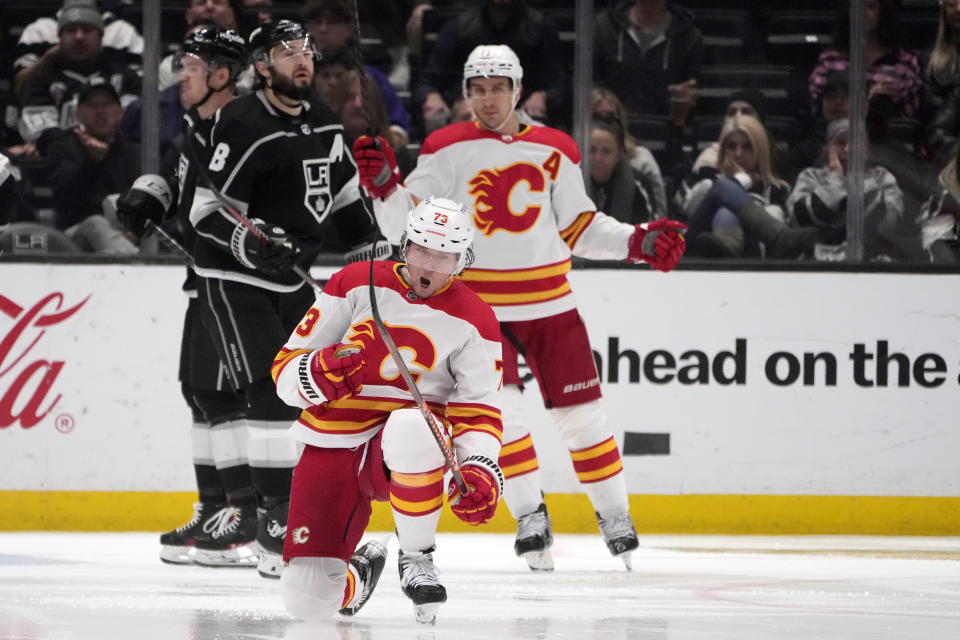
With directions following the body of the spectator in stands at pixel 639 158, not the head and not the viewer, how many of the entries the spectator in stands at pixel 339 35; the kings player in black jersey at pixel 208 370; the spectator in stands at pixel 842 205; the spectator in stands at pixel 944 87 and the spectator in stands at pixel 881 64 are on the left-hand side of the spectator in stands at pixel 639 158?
3

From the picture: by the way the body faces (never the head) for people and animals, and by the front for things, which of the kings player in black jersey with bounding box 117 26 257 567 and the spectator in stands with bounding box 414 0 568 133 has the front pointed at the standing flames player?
the spectator in stands

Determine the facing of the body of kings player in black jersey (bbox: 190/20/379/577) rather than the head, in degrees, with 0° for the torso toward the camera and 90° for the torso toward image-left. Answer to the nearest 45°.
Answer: approximately 315°

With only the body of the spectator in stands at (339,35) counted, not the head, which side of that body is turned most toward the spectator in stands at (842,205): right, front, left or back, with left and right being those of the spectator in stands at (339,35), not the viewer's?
left
